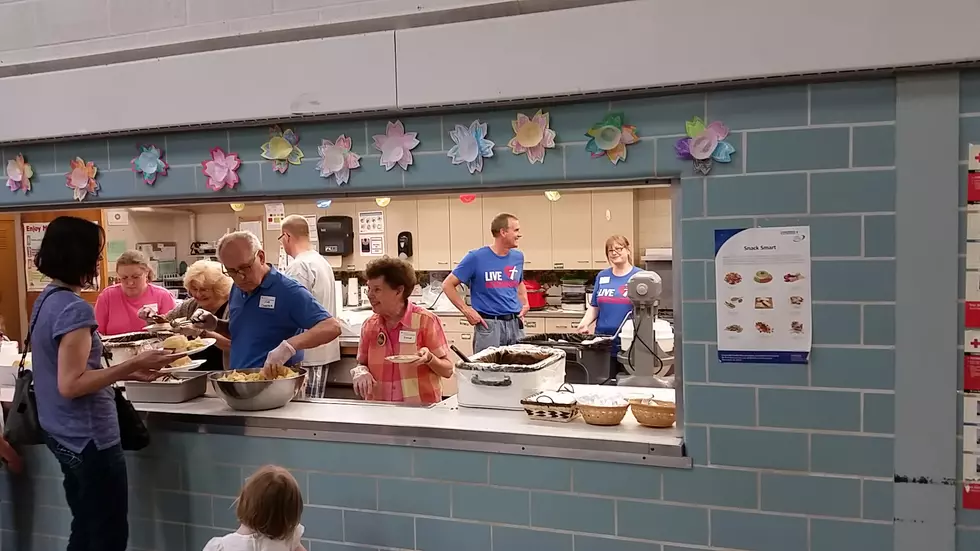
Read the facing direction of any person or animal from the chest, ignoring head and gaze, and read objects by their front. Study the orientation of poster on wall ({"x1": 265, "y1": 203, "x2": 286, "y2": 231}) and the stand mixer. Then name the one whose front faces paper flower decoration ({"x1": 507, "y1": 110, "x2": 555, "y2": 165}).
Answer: the poster on wall

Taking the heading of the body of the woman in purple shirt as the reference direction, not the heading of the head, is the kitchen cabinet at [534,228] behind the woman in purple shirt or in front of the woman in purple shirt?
in front

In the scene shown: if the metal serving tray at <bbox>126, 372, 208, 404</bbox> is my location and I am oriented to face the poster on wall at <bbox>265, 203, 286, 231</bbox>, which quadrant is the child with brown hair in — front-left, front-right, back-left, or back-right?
back-right

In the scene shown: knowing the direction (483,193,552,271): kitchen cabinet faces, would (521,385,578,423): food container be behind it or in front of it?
in front

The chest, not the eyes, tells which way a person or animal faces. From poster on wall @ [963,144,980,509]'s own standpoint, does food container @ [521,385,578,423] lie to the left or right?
on its right

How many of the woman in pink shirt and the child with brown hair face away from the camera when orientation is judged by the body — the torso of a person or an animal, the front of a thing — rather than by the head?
1

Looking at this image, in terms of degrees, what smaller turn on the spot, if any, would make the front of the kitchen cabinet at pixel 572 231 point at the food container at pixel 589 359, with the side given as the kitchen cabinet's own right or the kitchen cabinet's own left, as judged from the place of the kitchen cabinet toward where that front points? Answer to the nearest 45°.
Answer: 0° — it already faces it

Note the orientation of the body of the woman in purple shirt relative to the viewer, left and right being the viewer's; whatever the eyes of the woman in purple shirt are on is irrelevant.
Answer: facing away from the viewer and to the right of the viewer

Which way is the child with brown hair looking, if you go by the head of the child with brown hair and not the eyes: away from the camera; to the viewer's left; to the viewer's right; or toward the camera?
away from the camera
